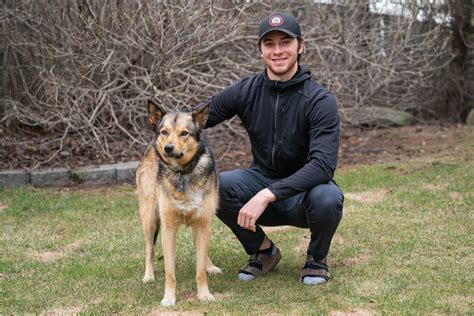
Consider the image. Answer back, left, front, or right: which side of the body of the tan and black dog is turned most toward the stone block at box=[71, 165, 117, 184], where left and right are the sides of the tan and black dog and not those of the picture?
back

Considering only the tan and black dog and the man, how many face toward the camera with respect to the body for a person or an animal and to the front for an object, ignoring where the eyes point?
2

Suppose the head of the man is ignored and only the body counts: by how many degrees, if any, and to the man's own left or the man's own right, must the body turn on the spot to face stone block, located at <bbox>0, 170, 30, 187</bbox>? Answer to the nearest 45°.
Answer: approximately 135° to the man's own right

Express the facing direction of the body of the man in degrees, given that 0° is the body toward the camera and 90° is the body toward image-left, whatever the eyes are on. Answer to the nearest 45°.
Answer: approximately 0°

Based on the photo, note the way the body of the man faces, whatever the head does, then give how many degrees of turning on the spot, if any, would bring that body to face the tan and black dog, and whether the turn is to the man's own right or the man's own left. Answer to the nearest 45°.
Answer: approximately 45° to the man's own right

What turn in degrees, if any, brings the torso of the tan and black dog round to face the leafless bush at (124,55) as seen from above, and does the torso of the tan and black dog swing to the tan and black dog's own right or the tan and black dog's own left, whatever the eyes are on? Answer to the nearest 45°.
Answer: approximately 180°

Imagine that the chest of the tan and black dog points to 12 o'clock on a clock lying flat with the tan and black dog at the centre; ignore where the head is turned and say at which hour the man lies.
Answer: The man is roughly at 8 o'clock from the tan and black dog.

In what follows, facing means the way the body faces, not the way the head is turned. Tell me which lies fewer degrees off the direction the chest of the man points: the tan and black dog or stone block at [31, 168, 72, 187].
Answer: the tan and black dog

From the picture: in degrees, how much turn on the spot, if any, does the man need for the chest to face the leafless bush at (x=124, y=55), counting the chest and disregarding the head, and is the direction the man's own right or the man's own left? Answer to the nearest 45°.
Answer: approximately 135° to the man's own right

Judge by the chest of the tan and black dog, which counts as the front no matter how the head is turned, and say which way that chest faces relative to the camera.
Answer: toward the camera
